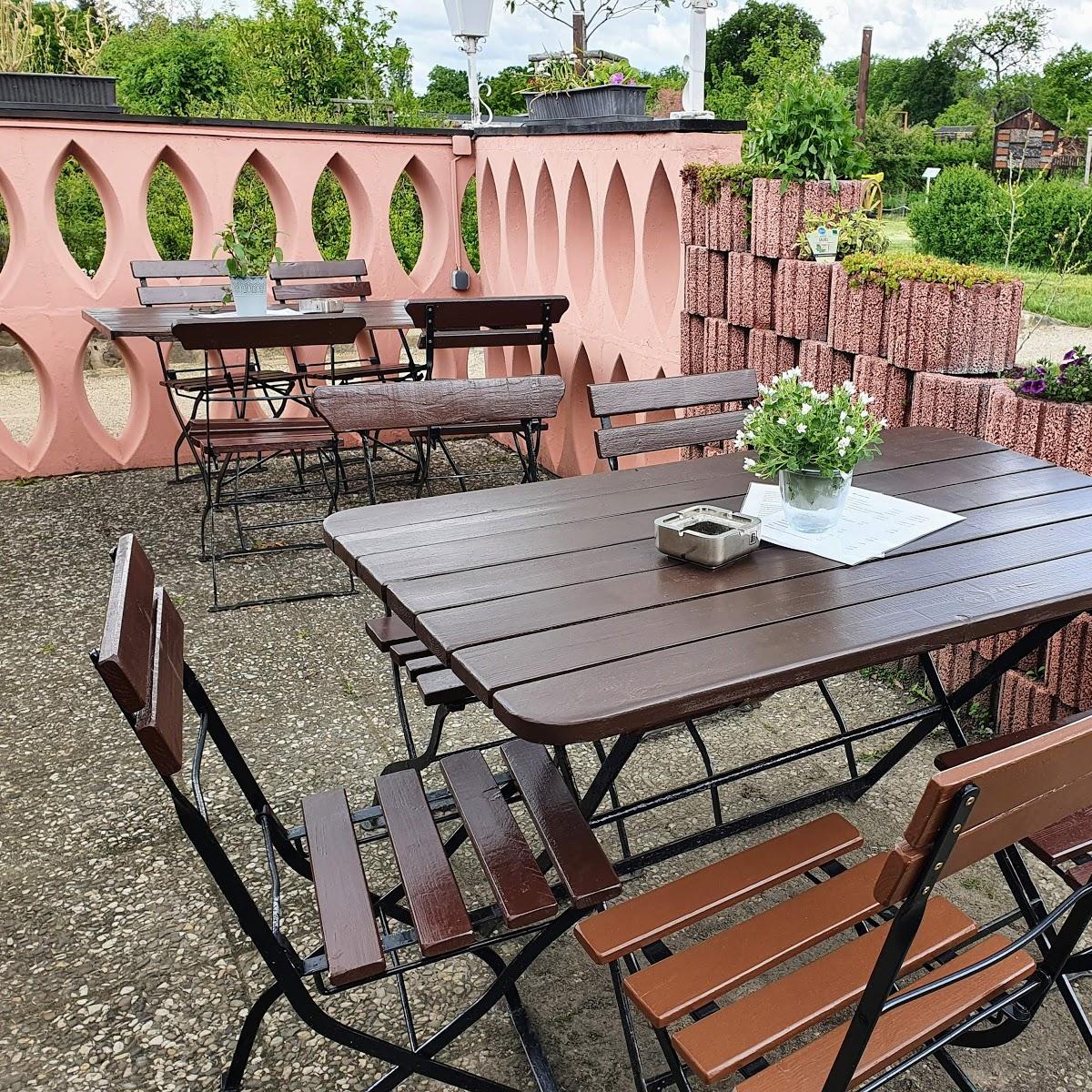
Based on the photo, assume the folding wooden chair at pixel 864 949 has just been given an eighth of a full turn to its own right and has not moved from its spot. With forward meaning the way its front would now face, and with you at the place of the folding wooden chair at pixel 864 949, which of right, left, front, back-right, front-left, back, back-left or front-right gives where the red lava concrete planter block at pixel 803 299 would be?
front

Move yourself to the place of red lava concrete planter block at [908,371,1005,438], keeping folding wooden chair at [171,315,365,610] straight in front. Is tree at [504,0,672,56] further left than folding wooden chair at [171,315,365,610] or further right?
right

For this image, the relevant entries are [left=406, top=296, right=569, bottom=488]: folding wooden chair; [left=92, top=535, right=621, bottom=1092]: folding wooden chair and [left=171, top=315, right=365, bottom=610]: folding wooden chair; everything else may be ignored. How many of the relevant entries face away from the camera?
2

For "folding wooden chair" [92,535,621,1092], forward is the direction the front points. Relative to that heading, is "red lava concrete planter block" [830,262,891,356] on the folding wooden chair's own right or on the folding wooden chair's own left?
on the folding wooden chair's own left

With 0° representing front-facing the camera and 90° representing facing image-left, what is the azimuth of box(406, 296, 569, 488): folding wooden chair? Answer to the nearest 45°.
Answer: approximately 180°

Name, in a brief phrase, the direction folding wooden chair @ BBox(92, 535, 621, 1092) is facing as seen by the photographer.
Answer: facing to the right of the viewer

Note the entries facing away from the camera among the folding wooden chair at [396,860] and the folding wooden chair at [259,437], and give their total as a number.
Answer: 1

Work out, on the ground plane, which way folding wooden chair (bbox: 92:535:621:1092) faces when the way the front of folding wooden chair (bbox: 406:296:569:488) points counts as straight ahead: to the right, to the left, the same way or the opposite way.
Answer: to the right

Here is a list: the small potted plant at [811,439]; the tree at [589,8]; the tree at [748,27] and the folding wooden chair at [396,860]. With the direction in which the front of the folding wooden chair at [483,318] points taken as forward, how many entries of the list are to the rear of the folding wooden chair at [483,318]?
2

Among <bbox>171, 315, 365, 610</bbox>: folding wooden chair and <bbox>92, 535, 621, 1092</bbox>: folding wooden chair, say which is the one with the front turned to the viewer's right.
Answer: <bbox>92, 535, 621, 1092</bbox>: folding wooden chair

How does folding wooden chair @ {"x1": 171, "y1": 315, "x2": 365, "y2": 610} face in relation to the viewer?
away from the camera
